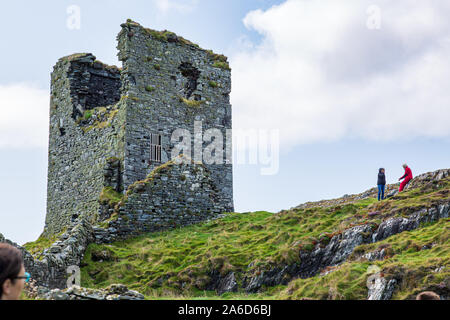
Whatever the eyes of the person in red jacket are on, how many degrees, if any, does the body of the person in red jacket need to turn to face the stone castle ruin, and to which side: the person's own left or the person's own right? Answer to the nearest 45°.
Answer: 0° — they already face it

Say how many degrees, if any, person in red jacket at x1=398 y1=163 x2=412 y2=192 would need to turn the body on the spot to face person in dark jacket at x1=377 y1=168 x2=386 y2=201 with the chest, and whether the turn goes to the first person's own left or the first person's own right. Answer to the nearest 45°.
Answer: approximately 45° to the first person's own left

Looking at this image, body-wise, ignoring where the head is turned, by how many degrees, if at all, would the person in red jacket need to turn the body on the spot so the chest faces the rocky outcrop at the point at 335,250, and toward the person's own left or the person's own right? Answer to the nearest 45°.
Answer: approximately 90° to the person's own left

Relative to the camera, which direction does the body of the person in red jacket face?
to the viewer's left

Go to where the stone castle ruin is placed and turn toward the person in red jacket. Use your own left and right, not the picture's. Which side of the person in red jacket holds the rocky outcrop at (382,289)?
right

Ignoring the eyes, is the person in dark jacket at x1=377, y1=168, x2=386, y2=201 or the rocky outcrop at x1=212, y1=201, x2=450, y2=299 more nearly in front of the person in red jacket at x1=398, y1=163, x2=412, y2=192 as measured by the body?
the person in dark jacket

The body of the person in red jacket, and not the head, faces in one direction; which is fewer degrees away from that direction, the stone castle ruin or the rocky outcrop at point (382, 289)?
the stone castle ruin

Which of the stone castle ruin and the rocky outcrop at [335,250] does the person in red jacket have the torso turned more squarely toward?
the stone castle ruin

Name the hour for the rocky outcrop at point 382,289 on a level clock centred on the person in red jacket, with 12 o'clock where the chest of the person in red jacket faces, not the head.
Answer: The rocky outcrop is roughly at 9 o'clock from the person in red jacket.
